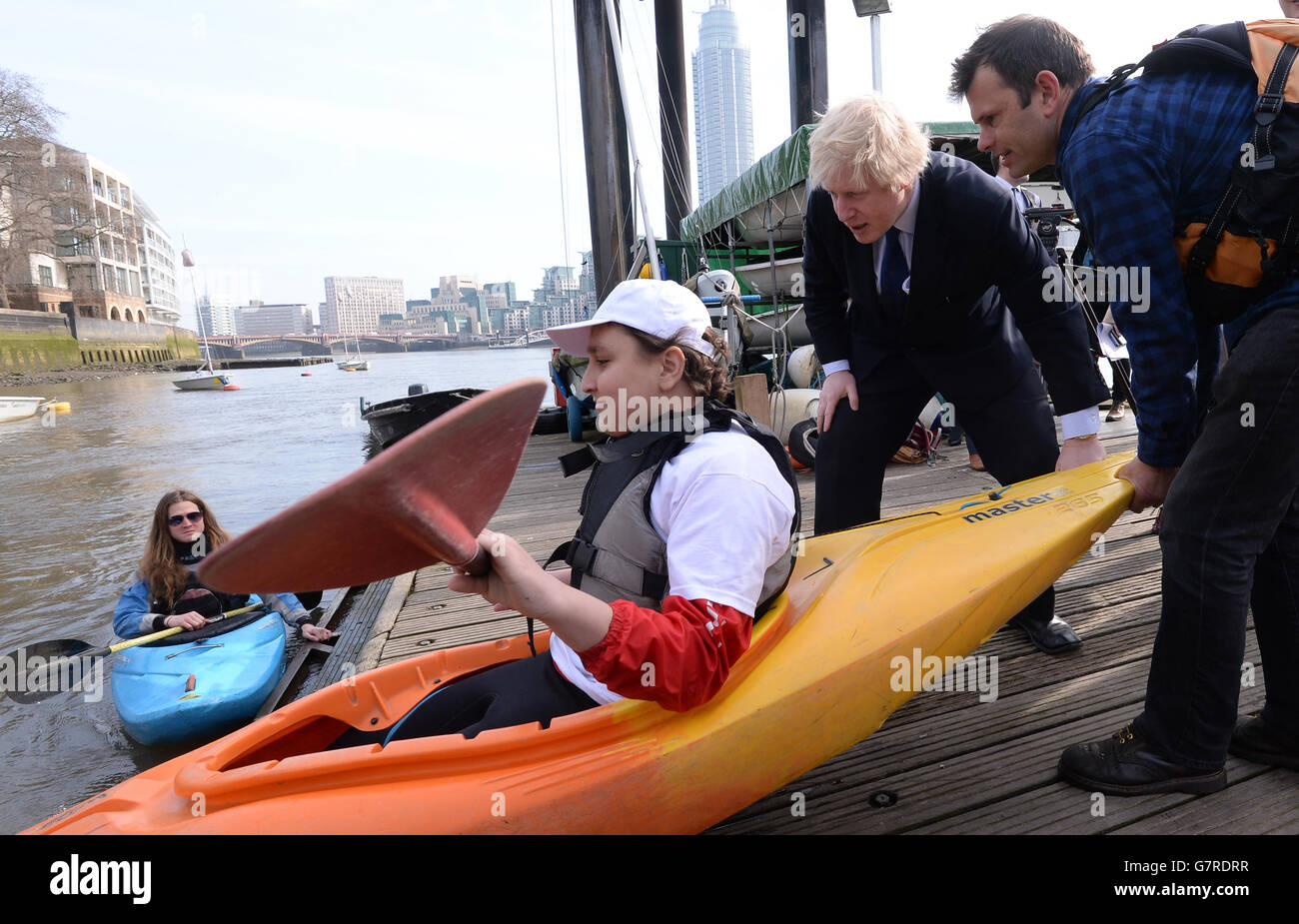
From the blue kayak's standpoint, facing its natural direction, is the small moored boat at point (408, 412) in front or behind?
behind

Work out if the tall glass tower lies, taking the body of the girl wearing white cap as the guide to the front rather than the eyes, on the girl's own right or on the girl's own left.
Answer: on the girl's own right

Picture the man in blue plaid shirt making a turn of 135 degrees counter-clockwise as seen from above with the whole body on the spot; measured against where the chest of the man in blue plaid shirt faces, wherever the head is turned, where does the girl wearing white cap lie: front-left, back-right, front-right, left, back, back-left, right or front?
right

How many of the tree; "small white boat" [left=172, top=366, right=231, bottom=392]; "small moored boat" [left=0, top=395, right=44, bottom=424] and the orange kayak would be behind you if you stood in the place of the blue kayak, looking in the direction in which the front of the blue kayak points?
3

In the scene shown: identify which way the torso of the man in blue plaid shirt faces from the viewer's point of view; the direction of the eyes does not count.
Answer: to the viewer's left

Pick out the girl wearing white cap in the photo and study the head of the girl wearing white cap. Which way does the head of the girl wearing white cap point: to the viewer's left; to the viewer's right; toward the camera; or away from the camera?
to the viewer's left

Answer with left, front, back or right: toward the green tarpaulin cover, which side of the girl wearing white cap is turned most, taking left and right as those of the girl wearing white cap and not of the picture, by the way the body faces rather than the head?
right

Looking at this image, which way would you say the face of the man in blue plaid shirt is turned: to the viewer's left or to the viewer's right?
to the viewer's left

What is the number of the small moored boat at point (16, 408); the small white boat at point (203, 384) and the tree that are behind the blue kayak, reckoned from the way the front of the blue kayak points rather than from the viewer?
3

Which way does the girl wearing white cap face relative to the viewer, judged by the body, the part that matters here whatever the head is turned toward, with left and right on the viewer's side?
facing to the left of the viewer
